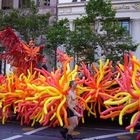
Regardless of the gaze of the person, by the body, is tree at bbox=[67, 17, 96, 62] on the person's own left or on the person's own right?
on the person's own left

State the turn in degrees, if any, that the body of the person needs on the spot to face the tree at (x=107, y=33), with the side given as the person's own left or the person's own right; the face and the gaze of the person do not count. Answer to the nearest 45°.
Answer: approximately 90° to the person's own left
